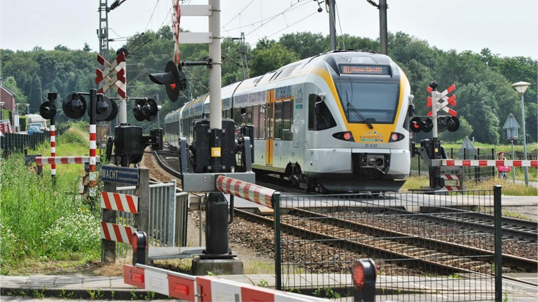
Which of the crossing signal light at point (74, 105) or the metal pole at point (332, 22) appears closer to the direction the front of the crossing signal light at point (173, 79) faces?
the crossing signal light

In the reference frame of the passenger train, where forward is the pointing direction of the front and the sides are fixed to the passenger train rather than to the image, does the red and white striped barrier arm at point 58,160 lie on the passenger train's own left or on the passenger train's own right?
on the passenger train's own right

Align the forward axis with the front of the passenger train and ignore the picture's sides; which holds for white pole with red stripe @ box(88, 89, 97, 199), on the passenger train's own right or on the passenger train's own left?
on the passenger train's own right
